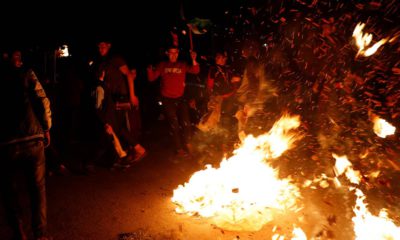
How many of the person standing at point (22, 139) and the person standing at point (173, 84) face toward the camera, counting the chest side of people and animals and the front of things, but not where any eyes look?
1

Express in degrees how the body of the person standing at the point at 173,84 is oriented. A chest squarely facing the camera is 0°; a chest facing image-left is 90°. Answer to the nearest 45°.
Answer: approximately 0°

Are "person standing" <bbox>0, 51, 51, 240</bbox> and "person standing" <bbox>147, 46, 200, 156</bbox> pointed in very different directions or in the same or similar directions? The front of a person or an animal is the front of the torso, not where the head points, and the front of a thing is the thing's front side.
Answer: very different directions
